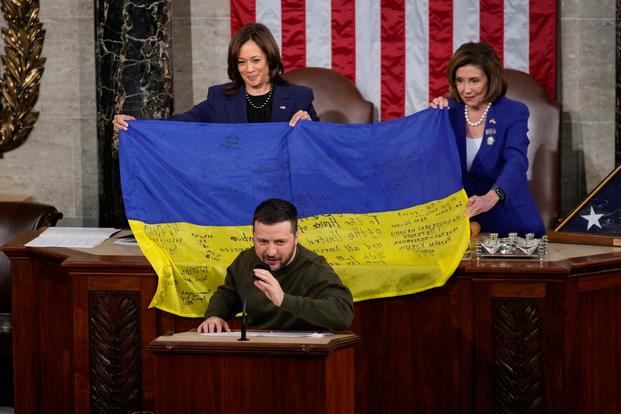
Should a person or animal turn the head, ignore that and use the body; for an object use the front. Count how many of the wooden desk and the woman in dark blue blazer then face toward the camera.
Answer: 2

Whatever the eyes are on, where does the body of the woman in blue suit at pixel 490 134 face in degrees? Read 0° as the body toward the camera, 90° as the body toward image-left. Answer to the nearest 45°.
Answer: approximately 45°

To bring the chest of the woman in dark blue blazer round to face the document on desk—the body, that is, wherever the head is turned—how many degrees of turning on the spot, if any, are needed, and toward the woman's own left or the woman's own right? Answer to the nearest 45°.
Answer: approximately 90° to the woman's own right
